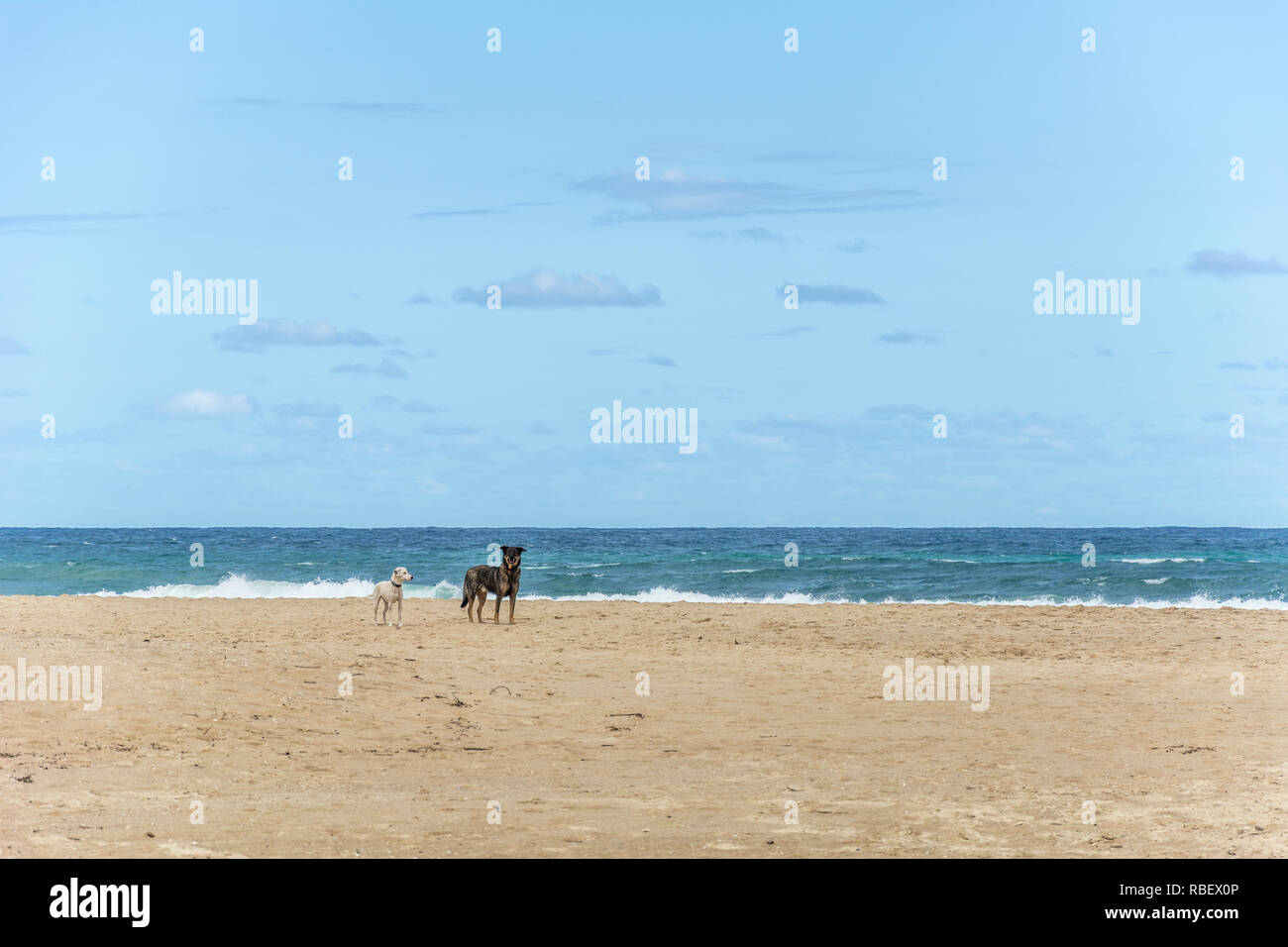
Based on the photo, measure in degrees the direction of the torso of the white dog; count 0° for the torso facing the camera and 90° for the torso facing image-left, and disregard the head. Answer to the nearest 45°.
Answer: approximately 315°

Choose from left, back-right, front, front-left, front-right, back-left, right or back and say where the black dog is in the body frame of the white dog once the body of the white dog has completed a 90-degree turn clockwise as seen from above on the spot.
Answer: back
